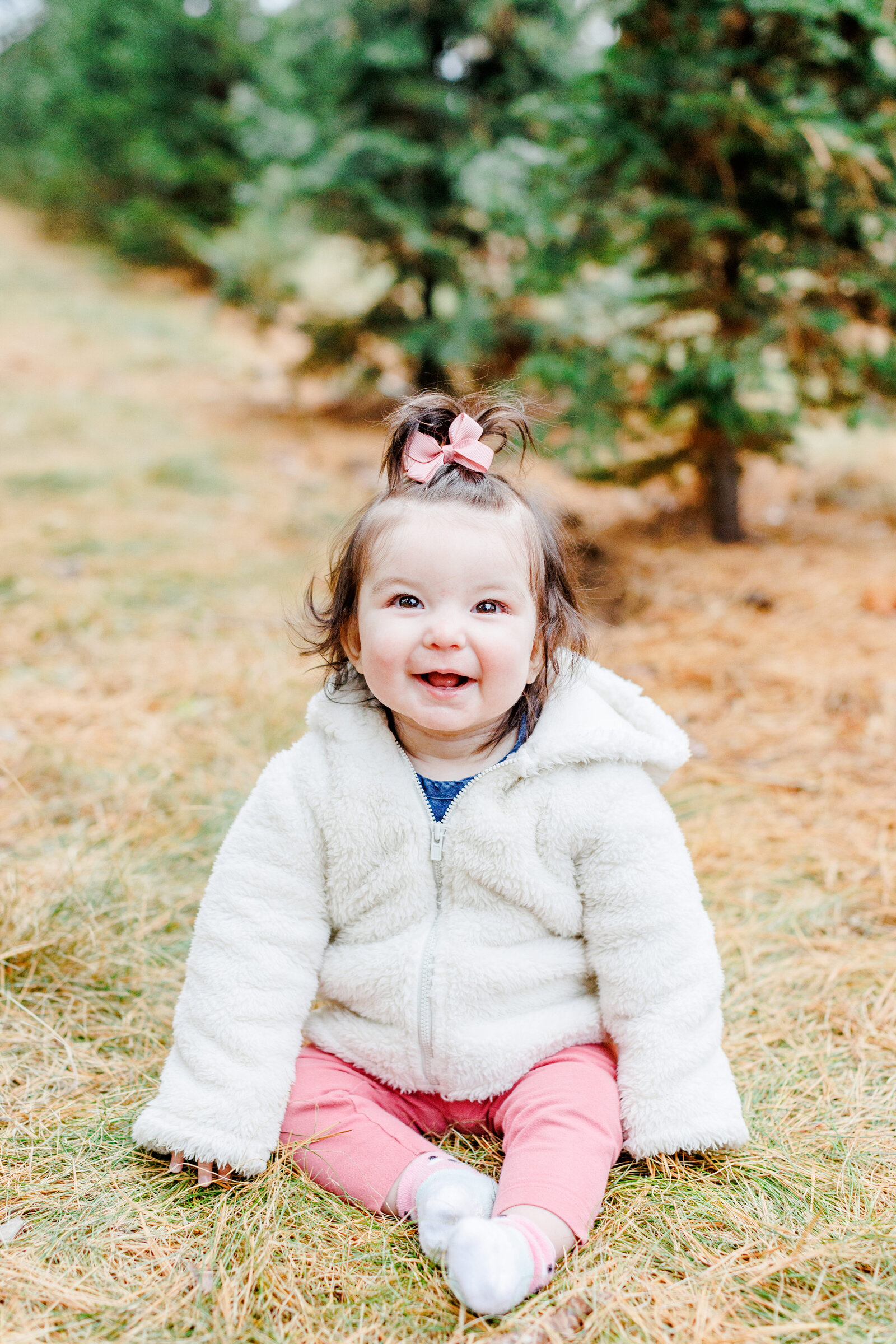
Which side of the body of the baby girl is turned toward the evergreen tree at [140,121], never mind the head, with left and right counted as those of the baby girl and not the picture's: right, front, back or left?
back

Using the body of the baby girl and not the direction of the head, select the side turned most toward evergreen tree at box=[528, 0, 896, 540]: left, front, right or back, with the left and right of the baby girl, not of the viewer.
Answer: back

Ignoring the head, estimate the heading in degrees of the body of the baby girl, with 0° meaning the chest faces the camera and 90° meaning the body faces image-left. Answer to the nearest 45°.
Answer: approximately 0°

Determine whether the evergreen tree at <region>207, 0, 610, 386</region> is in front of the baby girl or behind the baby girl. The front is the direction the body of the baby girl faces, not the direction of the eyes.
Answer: behind
